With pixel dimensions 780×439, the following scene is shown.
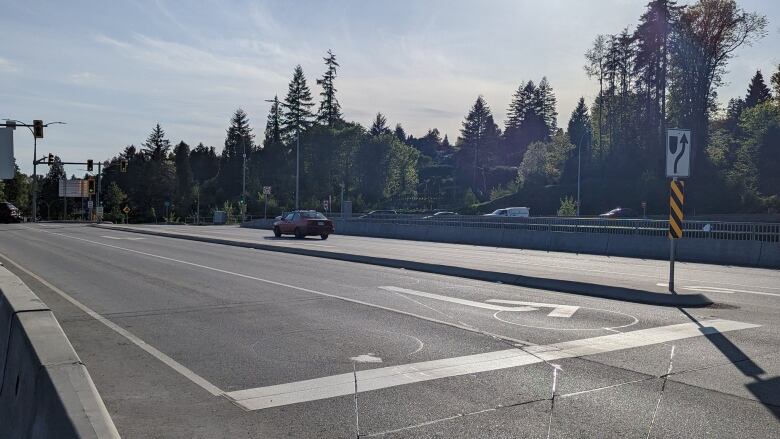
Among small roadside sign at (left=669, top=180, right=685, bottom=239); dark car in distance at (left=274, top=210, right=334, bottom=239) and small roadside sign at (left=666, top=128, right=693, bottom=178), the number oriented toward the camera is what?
2

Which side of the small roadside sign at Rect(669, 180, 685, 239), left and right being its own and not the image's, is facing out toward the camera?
front

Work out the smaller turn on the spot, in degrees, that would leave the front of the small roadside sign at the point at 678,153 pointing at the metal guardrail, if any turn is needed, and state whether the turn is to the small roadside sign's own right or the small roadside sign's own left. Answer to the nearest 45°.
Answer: approximately 180°

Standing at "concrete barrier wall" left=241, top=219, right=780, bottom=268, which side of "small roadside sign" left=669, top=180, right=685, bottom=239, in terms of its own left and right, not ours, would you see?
back

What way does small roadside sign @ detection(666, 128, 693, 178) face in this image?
toward the camera

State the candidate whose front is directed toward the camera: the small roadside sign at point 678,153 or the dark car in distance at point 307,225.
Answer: the small roadside sign

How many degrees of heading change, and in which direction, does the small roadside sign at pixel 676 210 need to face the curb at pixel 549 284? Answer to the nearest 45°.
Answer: approximately 90° to its right

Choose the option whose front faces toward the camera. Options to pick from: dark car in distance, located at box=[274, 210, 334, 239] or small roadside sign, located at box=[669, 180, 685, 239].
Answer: the small roadside sign

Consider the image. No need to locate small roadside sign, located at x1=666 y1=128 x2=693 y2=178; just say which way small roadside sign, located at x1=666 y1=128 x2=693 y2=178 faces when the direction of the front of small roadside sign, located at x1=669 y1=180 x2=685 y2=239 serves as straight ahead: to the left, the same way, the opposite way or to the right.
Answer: the same way

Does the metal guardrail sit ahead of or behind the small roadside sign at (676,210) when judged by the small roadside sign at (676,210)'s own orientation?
behind

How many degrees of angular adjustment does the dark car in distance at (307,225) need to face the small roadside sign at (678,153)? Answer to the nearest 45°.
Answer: approximately 135° to its left

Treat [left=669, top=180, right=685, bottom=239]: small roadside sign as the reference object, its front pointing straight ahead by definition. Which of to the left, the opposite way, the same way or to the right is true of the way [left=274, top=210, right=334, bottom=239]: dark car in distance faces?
to the right
